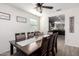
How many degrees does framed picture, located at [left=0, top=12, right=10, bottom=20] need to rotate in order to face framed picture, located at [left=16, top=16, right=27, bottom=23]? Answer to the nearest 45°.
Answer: approximately 90° to its left

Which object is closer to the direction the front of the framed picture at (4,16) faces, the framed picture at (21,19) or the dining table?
the dining table

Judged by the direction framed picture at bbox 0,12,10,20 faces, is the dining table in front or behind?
in front

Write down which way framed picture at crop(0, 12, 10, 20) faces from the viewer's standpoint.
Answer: facing the viewer and to the right of the viewer

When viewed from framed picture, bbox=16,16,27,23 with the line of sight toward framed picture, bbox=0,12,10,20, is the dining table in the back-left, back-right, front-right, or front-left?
front-left

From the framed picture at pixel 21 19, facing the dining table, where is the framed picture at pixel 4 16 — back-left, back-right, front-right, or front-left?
front-right

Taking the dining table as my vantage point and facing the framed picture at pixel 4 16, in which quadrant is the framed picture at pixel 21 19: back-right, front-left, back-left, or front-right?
front-right
